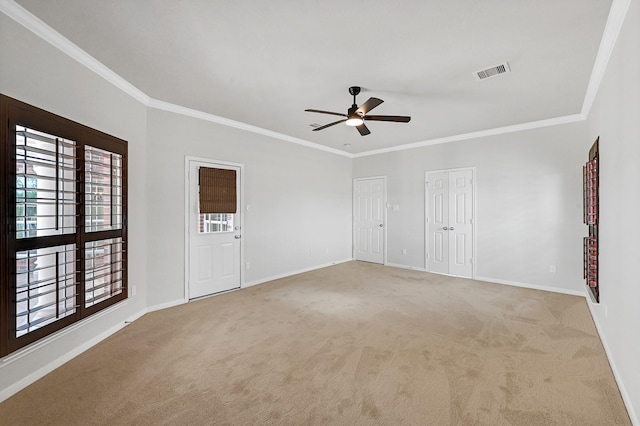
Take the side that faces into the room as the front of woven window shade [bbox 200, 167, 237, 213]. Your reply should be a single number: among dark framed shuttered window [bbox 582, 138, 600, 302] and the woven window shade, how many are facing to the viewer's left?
1

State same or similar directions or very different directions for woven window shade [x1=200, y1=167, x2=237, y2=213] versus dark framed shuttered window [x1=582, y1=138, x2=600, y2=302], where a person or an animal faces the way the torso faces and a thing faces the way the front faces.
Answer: very different directions

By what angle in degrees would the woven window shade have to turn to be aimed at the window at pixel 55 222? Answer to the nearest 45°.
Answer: approximately 90° to its right

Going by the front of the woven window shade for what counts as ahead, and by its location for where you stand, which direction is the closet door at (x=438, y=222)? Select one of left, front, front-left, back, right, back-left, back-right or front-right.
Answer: front-left

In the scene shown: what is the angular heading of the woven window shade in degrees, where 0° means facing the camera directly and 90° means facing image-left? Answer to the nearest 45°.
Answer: approximately 315°

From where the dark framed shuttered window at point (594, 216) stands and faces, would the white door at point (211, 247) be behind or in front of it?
in front

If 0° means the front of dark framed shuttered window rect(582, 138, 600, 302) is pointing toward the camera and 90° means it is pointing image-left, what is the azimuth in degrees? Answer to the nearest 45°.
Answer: approximately 90°

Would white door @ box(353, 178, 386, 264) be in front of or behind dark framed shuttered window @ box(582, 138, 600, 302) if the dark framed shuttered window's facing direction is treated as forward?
in front

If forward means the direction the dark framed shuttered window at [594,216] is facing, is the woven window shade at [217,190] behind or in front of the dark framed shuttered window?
in front
